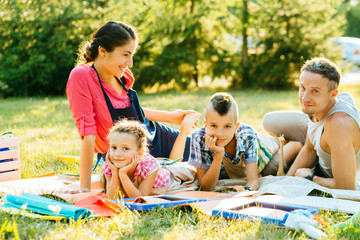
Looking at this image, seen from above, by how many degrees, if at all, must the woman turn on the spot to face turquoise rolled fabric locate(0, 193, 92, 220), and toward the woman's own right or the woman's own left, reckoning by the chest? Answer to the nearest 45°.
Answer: approximately 45° to the woman's own right

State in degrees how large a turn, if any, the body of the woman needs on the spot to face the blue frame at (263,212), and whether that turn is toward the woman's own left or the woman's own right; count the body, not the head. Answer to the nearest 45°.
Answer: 0° — they already face it

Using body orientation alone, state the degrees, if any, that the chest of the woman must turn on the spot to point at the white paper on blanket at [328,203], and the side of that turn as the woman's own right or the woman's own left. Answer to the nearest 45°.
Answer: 0° — they already face it

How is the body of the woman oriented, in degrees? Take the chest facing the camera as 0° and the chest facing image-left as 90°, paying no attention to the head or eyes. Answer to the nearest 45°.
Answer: approximately 315°

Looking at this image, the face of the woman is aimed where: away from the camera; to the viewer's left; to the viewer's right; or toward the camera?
to the viewer's right

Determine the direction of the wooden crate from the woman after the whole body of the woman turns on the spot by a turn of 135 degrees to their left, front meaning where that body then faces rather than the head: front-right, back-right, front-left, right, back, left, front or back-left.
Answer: left

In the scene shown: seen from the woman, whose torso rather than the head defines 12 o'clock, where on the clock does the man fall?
The man is roughly at 11 o'clock from the woman.

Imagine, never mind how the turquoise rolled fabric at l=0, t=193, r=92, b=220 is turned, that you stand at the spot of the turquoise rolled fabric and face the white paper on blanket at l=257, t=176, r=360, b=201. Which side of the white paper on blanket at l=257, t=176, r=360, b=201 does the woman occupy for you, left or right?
left
